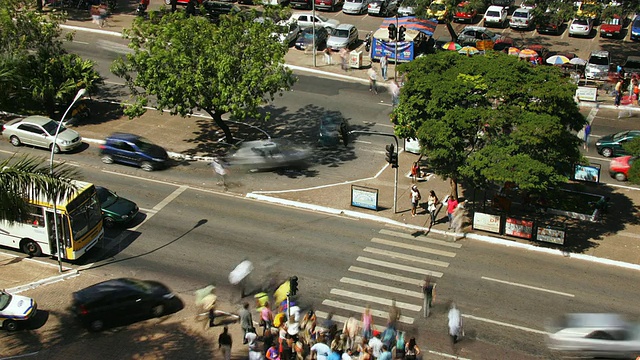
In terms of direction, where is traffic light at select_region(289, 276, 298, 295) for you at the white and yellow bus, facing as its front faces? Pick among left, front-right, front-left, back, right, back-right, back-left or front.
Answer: front

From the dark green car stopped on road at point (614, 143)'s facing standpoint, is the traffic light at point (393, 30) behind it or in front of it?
in front

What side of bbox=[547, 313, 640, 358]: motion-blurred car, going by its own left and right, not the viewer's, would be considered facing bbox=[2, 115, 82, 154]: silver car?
back

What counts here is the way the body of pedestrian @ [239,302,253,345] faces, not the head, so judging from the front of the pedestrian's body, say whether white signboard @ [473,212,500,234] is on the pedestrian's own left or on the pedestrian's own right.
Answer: on the pedestrian's own right

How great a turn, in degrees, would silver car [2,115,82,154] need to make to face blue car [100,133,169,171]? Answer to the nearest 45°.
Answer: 0° — it already faces it

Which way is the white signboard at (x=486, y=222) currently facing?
toward the camera

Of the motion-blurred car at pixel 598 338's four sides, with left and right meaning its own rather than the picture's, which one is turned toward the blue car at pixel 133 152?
back

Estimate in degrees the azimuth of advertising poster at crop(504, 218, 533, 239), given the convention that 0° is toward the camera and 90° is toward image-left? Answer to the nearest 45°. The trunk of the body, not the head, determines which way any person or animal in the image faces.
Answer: approximately 0°

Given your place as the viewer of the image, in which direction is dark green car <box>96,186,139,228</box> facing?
facing the viewer and to the right of the viewer

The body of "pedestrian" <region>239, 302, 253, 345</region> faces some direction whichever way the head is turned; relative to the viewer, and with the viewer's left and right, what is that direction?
facing away from the viewer

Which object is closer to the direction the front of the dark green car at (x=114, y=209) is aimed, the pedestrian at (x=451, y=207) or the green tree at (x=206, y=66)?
the pedestrian

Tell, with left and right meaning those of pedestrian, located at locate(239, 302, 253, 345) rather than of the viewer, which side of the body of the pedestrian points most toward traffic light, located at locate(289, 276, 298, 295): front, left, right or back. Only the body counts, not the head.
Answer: right

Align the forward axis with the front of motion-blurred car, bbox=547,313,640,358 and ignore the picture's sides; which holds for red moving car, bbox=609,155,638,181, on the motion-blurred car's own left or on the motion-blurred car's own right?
on the motion-blurred car's own left

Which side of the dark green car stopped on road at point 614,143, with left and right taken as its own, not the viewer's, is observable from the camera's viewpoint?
left

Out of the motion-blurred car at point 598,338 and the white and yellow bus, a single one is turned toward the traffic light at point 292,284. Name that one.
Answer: the white and yellow bus

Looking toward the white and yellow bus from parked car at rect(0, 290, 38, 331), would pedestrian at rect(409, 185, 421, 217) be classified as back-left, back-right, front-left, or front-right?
front-right

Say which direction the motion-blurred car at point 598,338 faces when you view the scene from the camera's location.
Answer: facing to the right of the viewer
